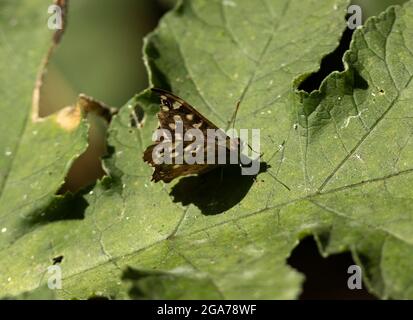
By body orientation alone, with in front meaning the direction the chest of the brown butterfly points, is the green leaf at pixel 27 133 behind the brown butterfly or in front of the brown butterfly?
behind

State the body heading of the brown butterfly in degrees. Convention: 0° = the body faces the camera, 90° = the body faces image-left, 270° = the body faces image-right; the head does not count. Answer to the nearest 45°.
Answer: approximately 270°
